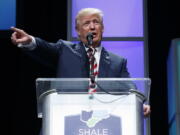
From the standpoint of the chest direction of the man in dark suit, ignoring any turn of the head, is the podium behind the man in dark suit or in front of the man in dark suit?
in front

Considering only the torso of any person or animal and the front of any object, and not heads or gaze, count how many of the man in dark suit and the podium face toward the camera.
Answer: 2

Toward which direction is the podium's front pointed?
toward the camera

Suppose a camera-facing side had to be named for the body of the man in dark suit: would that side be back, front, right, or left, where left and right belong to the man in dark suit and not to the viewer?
front

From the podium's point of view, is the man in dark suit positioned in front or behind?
behind

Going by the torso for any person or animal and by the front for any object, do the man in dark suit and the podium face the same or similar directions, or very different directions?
same or similar directions
